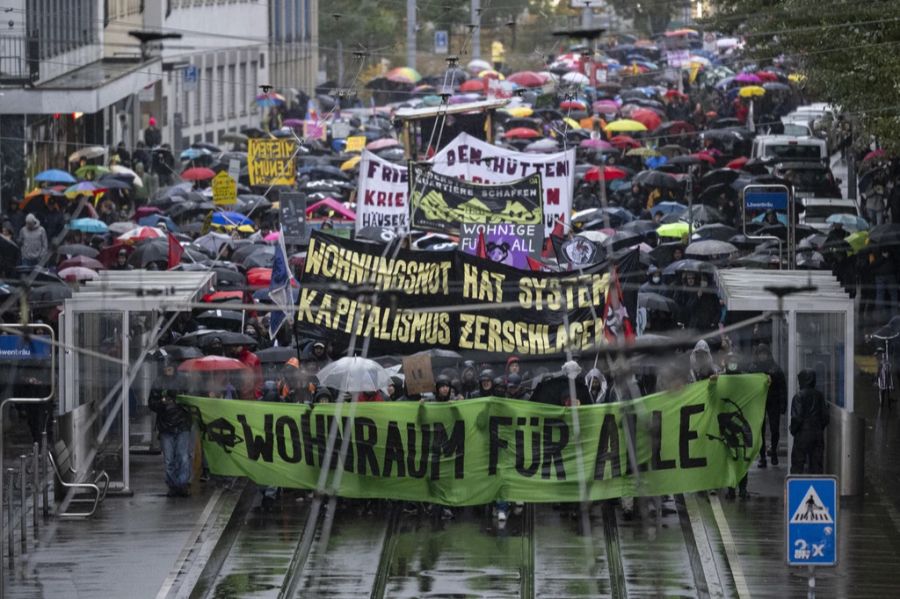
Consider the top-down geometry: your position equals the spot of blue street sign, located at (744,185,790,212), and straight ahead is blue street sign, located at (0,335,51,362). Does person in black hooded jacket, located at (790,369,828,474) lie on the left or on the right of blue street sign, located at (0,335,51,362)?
left

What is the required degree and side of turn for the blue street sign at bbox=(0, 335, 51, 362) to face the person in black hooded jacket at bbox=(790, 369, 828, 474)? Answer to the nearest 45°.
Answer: approximately 45° to its left

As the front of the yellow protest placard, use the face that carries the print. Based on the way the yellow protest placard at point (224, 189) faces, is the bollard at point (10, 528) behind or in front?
in front

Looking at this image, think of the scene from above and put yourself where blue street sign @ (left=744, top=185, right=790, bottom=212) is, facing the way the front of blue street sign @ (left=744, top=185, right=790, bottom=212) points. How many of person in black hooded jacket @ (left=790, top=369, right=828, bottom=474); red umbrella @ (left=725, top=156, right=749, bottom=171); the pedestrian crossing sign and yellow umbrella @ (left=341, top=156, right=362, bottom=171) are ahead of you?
2

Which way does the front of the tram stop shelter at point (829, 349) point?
to the viewer's left

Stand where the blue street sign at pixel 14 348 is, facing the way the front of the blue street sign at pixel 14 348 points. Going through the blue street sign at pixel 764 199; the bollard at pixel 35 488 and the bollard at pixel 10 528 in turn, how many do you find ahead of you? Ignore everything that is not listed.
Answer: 2

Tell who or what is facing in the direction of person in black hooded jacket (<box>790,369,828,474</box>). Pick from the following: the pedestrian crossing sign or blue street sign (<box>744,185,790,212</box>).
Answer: the blue street sign

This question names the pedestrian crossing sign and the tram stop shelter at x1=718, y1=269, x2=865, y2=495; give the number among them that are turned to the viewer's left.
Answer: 1

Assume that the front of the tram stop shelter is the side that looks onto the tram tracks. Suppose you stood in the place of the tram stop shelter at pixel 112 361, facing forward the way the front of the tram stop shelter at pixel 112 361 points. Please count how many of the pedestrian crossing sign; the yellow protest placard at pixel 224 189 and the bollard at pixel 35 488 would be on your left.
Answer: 1

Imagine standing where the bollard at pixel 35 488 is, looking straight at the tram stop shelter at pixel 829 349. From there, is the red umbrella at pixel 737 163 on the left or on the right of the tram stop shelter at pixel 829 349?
left

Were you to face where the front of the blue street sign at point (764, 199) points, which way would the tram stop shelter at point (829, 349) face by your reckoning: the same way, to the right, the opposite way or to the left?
to the right

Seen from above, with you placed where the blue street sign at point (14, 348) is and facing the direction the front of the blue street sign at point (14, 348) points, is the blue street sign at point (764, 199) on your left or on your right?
on your left

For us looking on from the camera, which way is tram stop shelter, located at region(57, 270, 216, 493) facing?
facing to the right of the viewer
